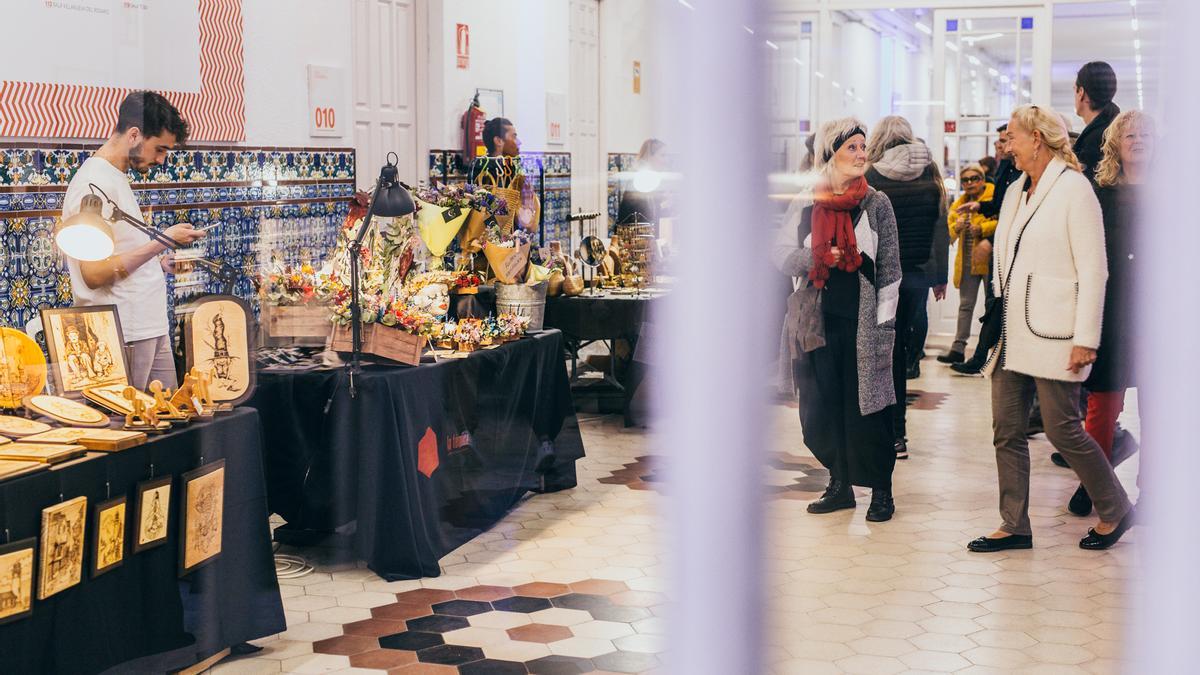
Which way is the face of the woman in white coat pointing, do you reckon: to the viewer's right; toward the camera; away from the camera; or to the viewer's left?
to the viewer's left

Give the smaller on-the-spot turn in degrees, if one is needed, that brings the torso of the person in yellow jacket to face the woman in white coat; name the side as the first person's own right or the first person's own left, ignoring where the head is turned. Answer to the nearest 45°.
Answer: approximately 45° to the first person's own left

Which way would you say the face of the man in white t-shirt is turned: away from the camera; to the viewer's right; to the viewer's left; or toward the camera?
to the viewer's right

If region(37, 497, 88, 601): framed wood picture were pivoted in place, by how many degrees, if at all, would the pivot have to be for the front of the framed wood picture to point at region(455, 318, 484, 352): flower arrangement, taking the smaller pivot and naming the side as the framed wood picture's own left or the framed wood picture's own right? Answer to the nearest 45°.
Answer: approximately 90° to the framed wood picture's own left

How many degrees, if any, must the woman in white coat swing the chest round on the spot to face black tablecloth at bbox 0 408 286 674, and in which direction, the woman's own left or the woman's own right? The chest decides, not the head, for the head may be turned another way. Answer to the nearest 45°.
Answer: approximately 45° to the woman's own left

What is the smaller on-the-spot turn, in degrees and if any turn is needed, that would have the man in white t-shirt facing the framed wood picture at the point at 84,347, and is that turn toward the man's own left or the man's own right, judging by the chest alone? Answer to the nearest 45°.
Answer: approximately 90° to the man's own right

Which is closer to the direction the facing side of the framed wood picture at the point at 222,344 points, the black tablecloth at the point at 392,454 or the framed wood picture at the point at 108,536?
the framed wood picture

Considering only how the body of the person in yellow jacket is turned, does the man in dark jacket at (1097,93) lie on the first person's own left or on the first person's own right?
on the first person's own left
